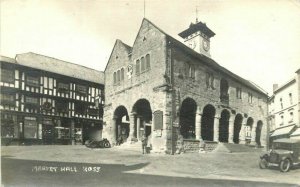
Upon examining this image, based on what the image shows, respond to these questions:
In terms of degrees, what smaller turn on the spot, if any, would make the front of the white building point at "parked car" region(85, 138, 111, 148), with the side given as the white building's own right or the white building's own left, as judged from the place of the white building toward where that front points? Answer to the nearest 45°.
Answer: approximately 90° to the white building's own right

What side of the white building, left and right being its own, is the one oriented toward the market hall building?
front

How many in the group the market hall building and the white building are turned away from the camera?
0

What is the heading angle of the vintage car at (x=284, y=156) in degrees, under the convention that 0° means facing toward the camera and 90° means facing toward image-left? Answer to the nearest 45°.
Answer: approximately 45°

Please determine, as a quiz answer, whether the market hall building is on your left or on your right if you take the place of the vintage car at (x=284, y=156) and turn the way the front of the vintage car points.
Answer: on your right

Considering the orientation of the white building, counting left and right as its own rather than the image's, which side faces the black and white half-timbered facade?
front

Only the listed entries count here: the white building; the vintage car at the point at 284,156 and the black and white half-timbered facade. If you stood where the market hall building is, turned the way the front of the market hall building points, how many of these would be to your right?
1

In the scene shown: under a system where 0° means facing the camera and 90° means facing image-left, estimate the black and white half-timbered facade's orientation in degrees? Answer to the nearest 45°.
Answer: approximately 315°

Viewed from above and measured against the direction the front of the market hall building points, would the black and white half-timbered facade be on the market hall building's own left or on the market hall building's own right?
on the market hall building's own right

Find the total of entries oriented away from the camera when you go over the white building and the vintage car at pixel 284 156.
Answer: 0

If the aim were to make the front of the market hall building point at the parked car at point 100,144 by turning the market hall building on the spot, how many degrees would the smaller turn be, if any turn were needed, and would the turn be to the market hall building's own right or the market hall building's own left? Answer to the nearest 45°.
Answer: approximately 90° to the market hall building's own right

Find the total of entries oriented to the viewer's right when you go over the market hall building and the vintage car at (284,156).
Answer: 0
